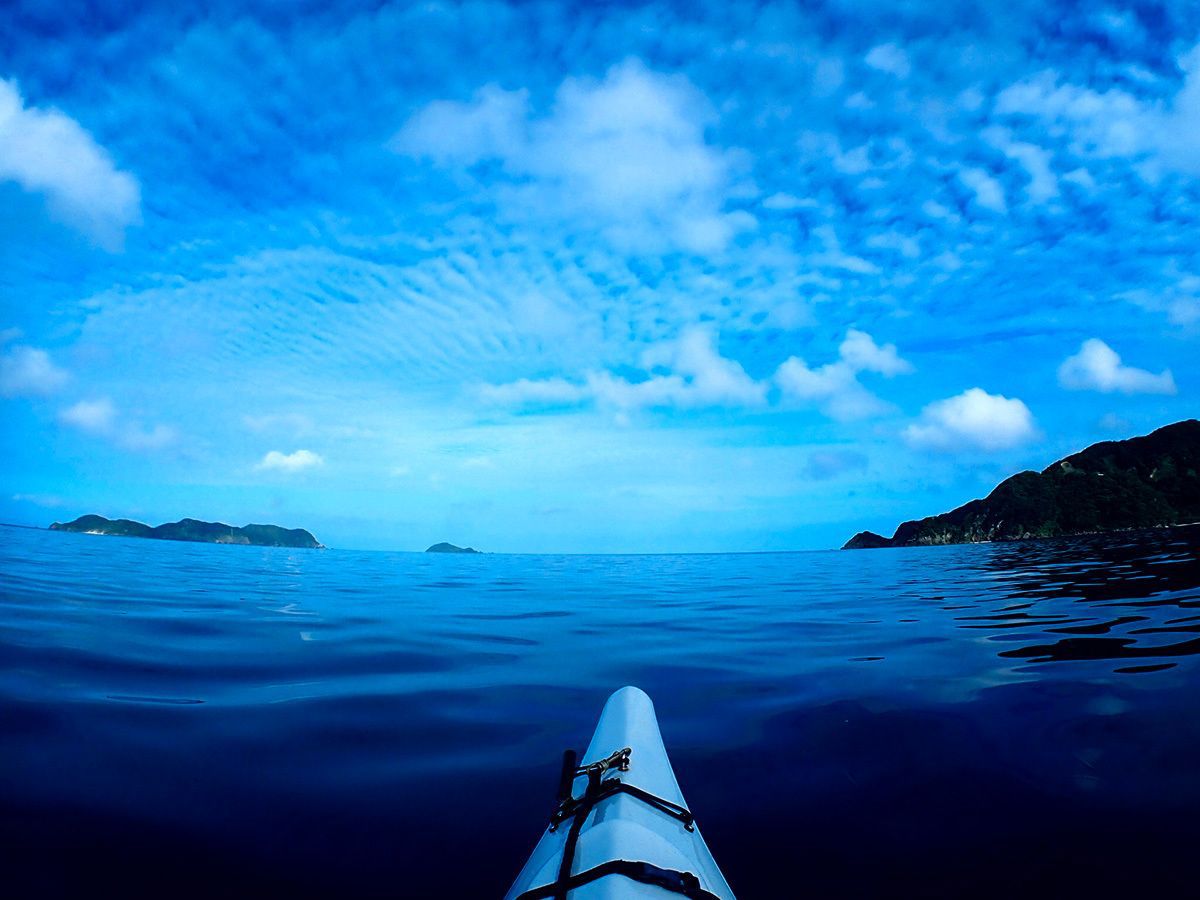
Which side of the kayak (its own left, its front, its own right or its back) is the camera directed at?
back
